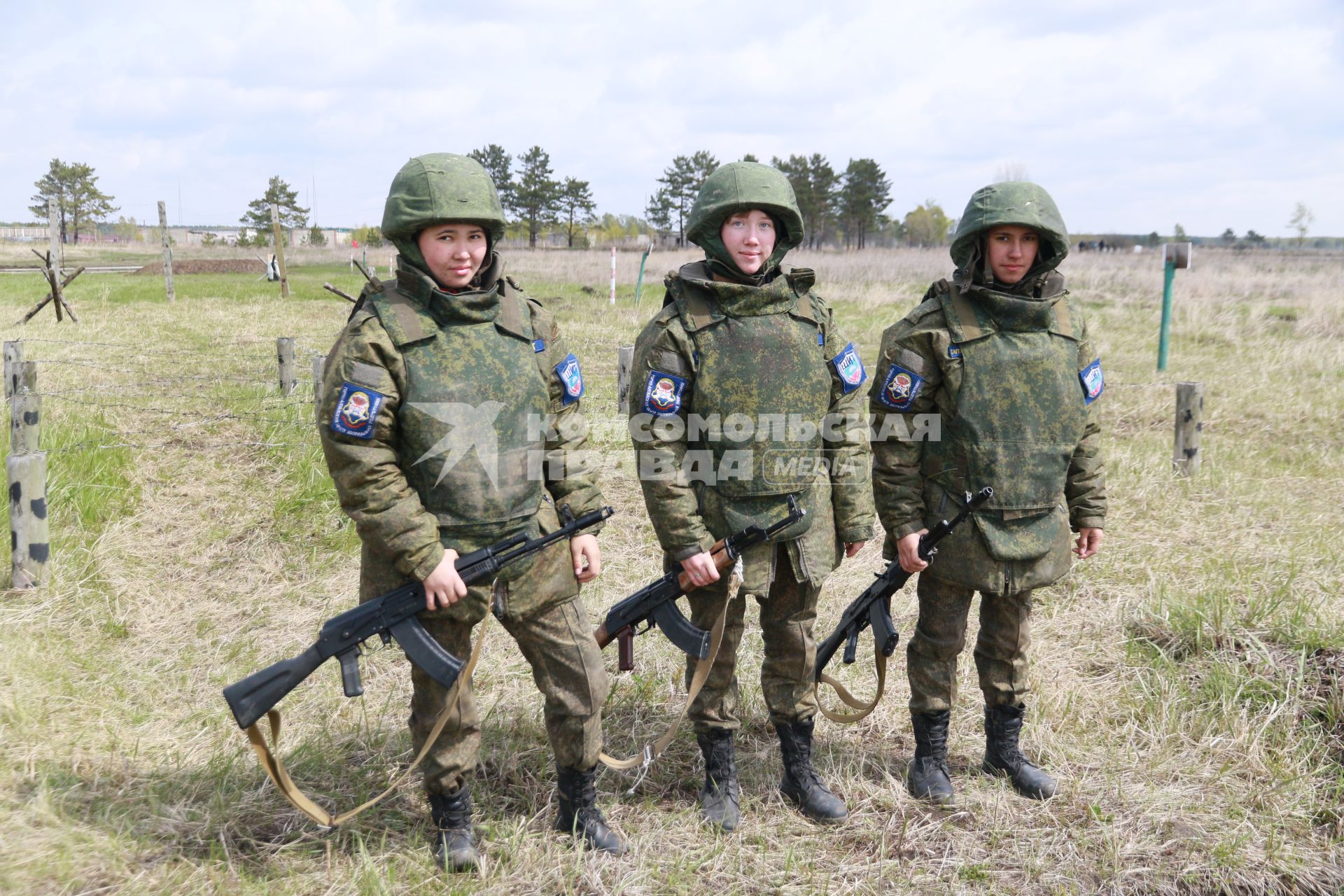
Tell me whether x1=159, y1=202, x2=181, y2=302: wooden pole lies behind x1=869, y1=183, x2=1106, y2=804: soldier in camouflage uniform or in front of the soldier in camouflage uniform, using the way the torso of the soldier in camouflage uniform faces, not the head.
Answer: behind

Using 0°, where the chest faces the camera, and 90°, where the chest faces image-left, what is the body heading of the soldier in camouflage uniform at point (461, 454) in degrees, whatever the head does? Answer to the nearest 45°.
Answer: approximately 315°

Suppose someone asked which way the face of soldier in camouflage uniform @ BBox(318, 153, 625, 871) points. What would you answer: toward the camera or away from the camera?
toward the camera

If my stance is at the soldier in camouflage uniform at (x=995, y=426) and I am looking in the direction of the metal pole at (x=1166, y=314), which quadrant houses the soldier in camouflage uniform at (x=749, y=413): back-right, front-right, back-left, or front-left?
back-left

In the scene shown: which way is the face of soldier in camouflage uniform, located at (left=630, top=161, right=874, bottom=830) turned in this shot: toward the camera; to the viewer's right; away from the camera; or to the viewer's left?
toward the camera

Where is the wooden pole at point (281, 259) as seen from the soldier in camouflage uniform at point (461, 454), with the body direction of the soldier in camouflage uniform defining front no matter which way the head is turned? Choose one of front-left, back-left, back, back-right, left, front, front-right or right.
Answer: back-left

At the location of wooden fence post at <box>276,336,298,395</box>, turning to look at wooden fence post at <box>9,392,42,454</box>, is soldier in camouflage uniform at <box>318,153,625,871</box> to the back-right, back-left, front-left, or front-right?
front-left

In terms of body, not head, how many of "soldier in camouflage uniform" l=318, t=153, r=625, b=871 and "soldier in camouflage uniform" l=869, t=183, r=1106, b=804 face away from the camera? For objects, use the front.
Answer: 0

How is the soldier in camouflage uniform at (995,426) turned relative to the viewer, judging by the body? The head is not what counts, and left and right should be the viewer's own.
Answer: facing the viewer and to the right of the viewer

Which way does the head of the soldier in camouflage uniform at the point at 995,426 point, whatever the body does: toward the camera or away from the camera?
toward the camera

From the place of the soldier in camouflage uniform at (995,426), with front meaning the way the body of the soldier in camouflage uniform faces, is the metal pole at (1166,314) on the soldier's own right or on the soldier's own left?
on the soldier's own left

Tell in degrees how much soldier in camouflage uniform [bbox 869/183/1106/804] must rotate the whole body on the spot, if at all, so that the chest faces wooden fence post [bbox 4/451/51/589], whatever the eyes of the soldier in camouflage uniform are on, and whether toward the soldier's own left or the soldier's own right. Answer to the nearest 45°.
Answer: approximately 135° to the soldier's own right

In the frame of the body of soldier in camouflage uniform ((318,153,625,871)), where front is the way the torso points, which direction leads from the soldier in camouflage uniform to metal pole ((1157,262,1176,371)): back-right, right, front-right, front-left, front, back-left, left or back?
left
